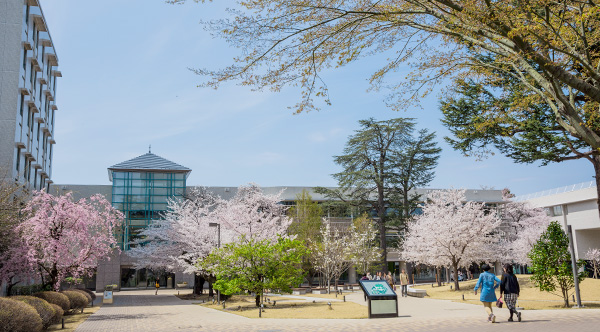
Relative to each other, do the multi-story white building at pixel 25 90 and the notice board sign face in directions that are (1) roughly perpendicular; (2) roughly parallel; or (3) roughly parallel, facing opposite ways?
roughly perpendicular

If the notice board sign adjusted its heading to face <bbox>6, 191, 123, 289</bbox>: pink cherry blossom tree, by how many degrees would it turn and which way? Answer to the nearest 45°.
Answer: approximately 90° to its right

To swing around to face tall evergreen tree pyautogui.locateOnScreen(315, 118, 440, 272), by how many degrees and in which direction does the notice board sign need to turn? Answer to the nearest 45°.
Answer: approximately 180°

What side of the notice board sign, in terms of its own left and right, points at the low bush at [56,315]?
right

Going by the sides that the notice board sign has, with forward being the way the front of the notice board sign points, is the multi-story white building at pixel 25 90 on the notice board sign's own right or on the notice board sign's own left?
on the notice board sign's own right

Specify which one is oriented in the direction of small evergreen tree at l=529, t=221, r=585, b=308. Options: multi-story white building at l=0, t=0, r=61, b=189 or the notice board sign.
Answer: the multi-story white building

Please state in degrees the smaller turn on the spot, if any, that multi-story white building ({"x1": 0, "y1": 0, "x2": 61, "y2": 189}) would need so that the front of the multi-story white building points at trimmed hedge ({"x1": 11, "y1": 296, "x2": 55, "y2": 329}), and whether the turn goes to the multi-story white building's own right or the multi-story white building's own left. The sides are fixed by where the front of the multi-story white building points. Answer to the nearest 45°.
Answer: approximately 45° to the multi-story white building's own right

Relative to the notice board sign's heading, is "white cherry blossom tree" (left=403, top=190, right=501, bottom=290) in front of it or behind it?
behind

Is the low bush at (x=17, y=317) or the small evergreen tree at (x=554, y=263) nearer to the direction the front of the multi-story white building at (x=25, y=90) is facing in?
the small evergreen tree

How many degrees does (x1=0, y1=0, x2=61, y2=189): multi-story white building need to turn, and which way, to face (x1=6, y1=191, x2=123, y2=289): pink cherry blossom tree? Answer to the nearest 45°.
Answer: approximately 45° to its right

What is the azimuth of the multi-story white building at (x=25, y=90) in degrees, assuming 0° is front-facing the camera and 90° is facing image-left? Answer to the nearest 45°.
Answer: approximately 315°

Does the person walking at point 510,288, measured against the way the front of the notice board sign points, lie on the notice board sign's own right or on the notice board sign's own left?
on the notice board sign's own left

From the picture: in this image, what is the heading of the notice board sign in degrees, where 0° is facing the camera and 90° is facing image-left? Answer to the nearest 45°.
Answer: approximately 0°
